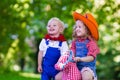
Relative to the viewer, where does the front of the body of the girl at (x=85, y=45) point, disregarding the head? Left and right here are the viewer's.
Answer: facing the viewer and to the left of the viewer

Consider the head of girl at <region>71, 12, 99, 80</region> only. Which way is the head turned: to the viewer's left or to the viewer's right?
to the viewer's left
